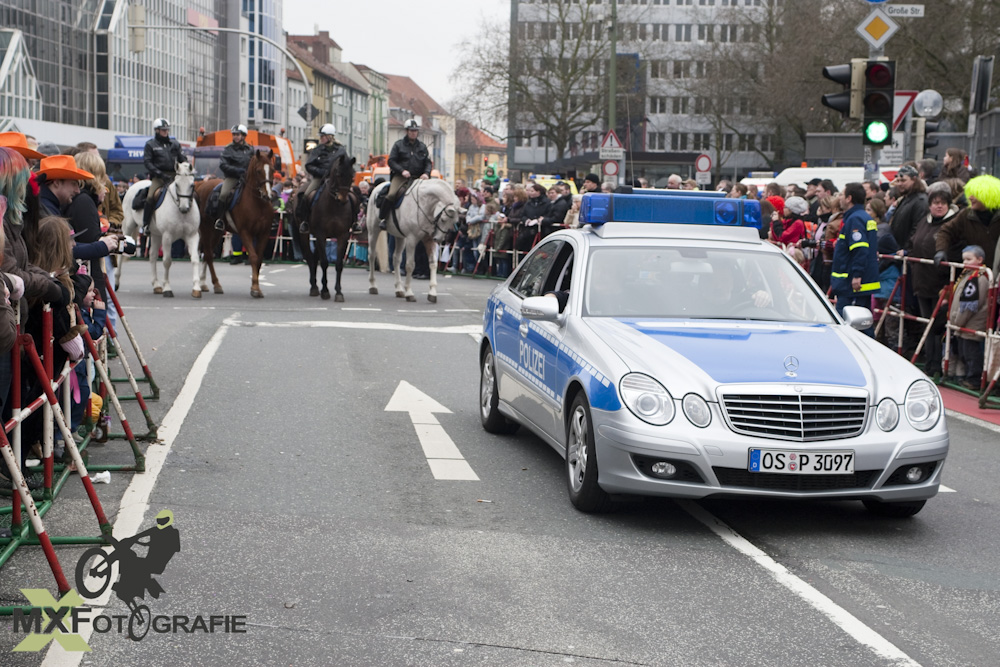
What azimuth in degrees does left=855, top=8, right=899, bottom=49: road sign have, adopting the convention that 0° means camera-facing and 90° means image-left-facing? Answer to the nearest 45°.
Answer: approximately 0°

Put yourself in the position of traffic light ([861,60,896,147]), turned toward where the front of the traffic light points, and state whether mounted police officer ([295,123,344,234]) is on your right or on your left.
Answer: on your right

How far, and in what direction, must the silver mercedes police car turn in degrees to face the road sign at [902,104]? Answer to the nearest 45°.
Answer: approximately 135° to its left

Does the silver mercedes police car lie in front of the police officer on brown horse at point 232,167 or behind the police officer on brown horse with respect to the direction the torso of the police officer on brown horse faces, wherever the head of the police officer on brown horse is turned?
in front

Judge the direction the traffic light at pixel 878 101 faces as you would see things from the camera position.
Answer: facing the viewer

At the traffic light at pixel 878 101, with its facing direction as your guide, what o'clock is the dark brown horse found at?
The dark brown horse is roughly at 4 o'clock from the traffic light.

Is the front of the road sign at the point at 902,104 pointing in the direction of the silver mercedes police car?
yes

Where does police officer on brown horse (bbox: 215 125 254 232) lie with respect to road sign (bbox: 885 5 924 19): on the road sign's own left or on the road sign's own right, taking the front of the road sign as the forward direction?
on the road sign's own right

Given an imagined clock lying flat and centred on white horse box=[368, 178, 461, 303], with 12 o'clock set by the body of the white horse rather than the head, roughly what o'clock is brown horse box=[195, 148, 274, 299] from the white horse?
The brown horse is roughly at 4 o'clock from the white horse.

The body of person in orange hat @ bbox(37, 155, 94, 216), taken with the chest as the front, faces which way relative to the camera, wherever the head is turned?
to the viewer's right
